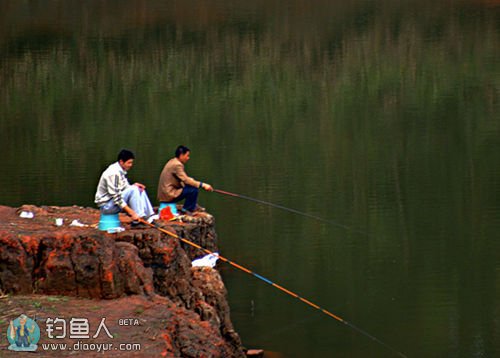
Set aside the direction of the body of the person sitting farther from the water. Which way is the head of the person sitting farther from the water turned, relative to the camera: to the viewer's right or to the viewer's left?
to the viewer's right

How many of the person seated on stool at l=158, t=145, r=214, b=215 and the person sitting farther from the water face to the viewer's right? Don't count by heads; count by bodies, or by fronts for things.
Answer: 2

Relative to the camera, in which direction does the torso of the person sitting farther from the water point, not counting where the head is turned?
to the viewer's right

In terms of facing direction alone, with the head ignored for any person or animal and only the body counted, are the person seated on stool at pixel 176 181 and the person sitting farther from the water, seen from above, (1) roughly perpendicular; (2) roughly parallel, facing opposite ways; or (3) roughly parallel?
roughly parallel

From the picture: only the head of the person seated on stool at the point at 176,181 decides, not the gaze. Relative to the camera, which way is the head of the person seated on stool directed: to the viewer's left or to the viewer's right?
to the viewer's right

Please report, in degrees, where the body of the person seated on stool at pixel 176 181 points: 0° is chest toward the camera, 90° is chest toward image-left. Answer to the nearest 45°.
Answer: approximately 270°
